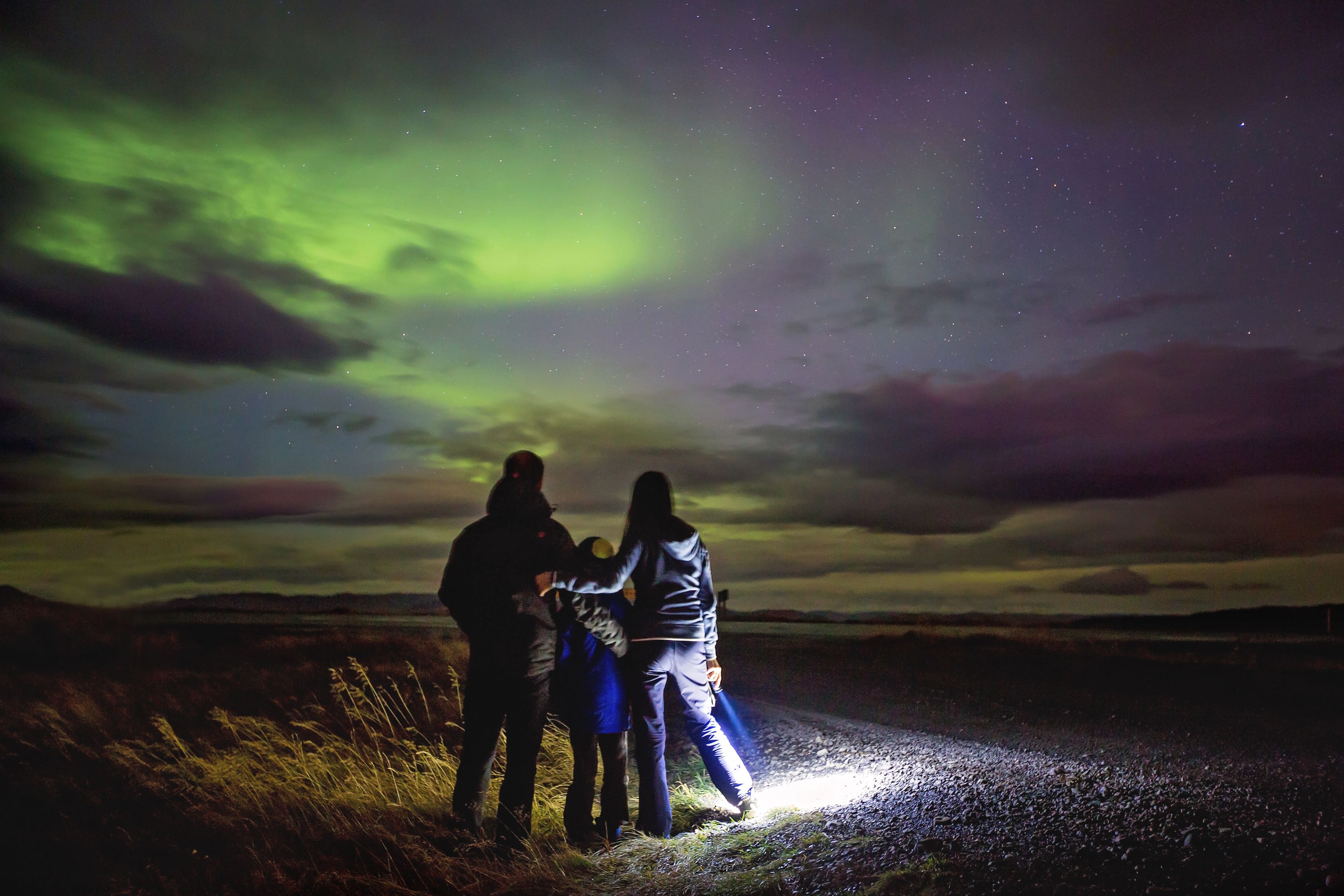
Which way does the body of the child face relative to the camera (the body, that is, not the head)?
away from the camera

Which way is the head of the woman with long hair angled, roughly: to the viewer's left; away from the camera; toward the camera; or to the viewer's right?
away from the camera
